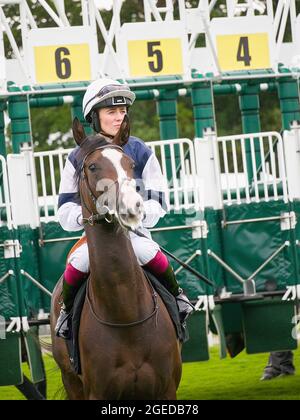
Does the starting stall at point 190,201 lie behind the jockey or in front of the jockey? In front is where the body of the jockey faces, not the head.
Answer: behind

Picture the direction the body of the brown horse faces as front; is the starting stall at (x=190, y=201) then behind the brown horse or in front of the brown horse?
behind

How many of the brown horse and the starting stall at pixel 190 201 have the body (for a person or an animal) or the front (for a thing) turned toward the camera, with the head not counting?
2

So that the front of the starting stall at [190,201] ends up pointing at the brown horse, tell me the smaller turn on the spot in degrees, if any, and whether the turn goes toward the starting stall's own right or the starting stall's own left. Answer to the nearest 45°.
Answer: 0° — it already faces it

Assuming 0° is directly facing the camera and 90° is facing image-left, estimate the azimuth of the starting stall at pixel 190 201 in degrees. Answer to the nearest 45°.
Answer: approximately 0°

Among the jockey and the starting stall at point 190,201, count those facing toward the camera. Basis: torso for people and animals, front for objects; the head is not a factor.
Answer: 2
